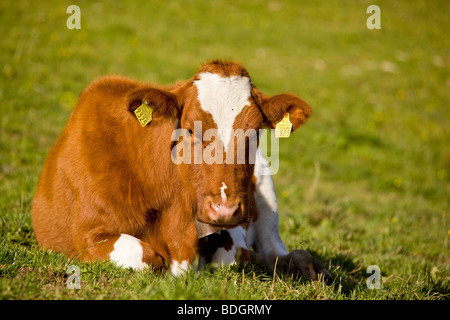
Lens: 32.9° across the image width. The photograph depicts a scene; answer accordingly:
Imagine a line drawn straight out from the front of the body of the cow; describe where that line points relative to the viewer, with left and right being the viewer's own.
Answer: facing the viewer and to the right of the viewer
